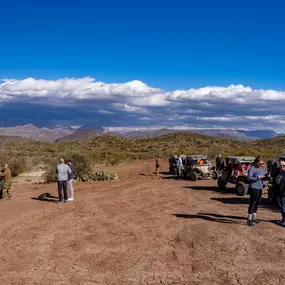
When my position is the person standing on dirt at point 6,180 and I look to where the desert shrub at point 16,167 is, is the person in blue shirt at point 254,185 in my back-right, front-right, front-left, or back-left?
back-right

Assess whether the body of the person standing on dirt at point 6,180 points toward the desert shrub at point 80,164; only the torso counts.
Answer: no
